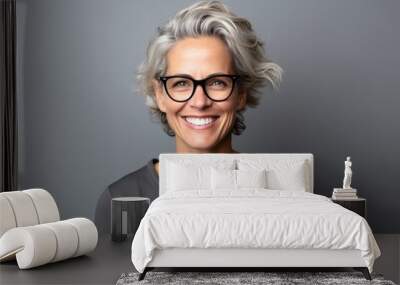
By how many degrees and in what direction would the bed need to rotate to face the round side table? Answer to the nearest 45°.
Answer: approximately 135° to its right
